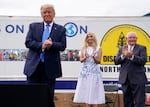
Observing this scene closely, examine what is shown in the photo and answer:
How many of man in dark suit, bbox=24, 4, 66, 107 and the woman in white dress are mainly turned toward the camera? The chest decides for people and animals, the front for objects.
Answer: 2

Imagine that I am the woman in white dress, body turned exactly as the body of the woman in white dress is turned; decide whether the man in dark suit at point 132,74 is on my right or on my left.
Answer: on my left

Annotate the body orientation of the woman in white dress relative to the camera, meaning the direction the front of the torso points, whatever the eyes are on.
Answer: toward the camera

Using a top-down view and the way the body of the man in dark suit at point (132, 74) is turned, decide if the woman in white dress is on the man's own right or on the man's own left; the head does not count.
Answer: on the man's own right

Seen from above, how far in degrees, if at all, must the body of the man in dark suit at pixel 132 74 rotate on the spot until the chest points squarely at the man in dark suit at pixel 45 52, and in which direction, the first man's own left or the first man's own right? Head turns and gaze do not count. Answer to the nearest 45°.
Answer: approximately 45° to the first man's own right

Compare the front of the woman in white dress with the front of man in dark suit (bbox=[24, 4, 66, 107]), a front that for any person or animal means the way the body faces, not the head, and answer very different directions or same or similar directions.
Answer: same or similar directions

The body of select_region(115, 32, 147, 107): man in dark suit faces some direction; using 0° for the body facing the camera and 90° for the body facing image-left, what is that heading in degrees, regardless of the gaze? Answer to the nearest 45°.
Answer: approximately 0°

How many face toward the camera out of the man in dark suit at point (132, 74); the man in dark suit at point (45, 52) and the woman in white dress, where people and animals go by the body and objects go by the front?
3

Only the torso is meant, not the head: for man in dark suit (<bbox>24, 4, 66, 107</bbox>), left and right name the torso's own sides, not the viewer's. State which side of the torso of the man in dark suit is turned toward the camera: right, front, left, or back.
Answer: front
